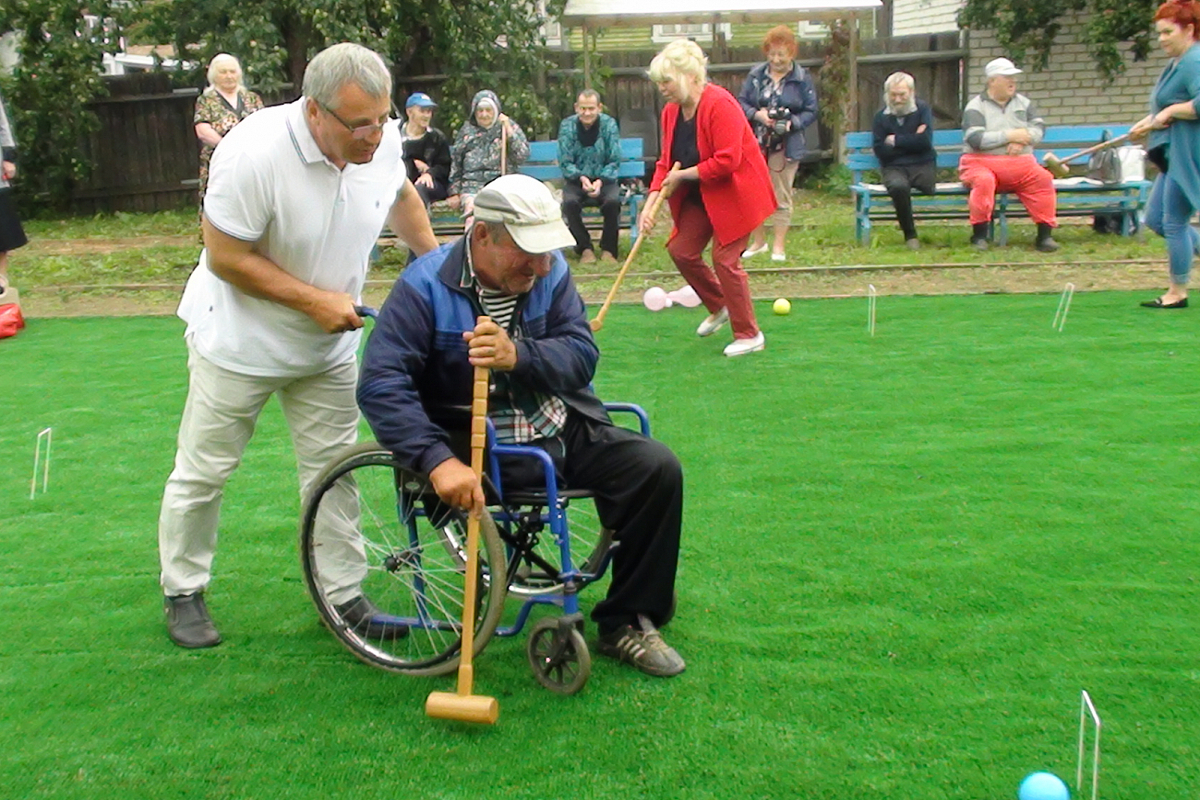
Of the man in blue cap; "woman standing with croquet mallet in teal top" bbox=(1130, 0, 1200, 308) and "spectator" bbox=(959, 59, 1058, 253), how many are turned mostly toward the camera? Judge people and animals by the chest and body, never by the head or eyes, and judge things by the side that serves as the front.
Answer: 2

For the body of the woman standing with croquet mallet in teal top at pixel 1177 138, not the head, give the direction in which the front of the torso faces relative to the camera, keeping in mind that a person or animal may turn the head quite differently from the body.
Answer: to the viewer's left

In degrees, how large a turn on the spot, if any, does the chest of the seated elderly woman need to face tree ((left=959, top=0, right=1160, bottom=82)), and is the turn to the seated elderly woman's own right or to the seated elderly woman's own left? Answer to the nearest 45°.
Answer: approximately 135° to the seated elderly woman's own left

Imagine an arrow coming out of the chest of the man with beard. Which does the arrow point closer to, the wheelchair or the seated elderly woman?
the wheelchair

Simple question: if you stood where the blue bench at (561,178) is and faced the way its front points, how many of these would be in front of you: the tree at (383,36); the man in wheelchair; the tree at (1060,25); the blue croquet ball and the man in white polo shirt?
3

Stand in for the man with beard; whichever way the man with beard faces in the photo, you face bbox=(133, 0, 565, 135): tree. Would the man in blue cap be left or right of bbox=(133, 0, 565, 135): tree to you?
left

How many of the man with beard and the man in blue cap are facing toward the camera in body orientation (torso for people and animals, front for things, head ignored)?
2

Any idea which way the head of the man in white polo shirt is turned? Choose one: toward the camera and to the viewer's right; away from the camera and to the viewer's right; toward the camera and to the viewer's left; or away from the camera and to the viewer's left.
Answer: toward the camera and to the viewer's right
